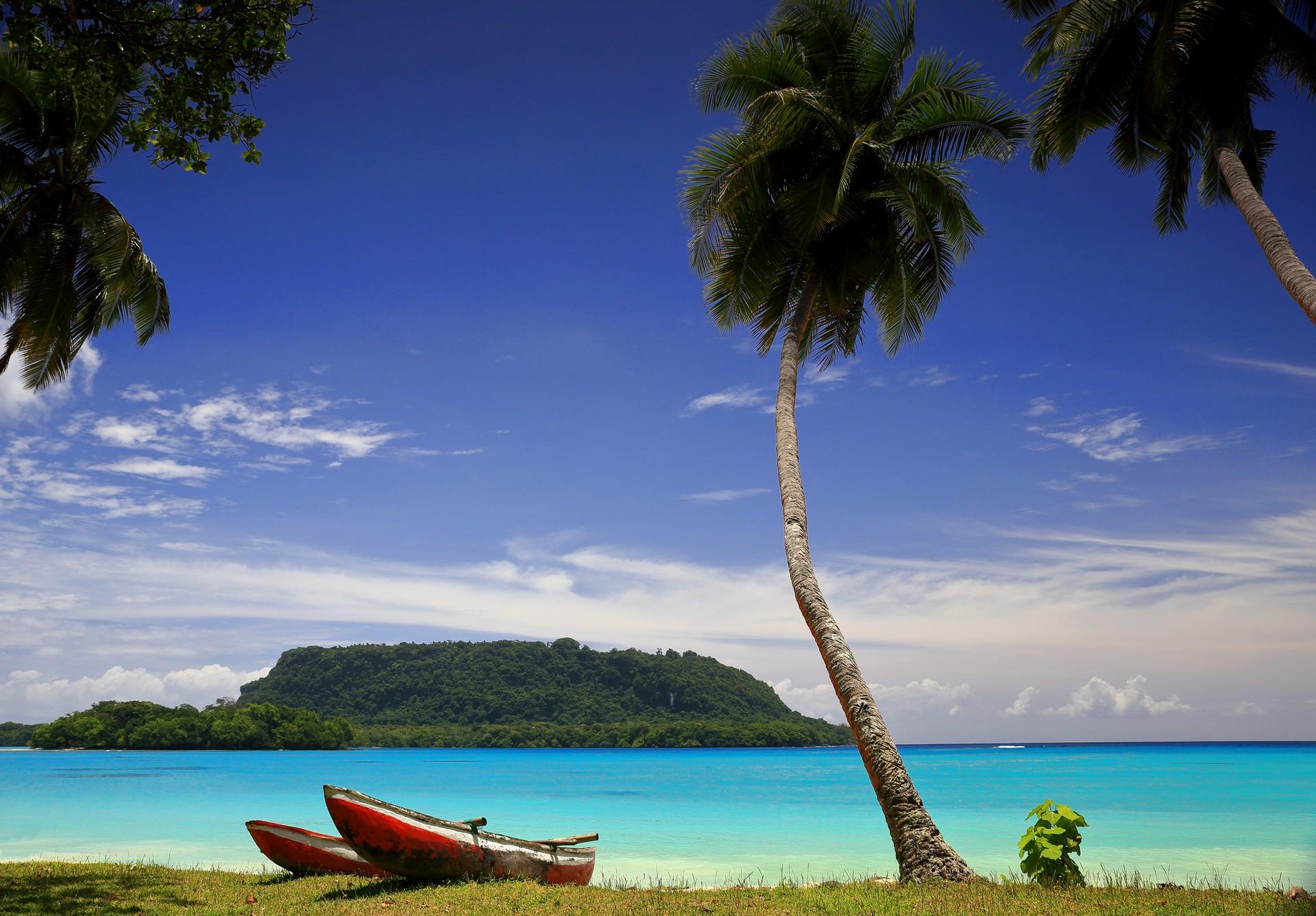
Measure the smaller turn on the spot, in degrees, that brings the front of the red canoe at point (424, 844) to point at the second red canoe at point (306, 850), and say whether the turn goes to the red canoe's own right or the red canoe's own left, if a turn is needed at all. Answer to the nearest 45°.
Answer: approximately 45° to the red canoe's own right

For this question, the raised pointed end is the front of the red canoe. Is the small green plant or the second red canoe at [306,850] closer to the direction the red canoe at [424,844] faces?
the second red canoe

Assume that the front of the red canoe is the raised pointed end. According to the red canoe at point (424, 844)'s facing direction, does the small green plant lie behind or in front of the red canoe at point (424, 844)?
behind

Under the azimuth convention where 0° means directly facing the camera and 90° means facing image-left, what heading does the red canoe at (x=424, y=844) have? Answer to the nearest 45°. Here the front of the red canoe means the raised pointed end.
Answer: approximately 90°
